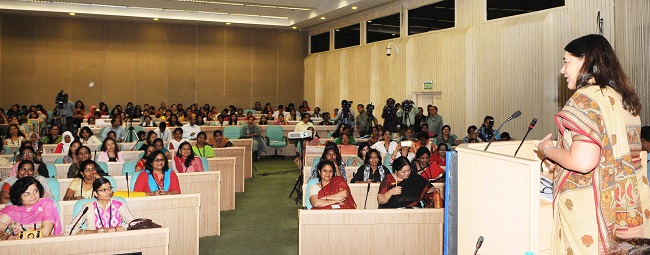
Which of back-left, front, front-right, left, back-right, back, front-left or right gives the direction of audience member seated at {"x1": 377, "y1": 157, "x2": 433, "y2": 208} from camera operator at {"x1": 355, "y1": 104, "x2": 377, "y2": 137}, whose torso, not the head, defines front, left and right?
front

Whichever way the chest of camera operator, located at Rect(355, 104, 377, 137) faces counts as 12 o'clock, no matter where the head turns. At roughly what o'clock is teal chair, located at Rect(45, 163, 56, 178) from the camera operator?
The teal chair is roughly at 1 o'clock from the camera operator.

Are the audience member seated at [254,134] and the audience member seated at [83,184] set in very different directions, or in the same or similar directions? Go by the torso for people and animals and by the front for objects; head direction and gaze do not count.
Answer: same or similar directions

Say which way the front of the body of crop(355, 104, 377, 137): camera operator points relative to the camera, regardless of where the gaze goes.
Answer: toward the camera

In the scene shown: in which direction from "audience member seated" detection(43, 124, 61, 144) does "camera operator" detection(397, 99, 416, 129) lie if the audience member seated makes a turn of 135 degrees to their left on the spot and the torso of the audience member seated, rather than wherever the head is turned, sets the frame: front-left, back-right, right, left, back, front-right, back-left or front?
right

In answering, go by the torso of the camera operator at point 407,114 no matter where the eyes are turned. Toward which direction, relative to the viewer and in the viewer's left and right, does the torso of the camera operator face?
facing the viewer

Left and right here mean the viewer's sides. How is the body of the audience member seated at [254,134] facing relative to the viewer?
facing the viewer and to the right of the viewer

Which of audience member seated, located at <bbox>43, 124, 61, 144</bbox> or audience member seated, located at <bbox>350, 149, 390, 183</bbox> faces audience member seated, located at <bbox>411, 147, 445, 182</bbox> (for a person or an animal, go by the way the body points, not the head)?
audience member seated, located at <bbox>43, 124, 61, 144</bbox>

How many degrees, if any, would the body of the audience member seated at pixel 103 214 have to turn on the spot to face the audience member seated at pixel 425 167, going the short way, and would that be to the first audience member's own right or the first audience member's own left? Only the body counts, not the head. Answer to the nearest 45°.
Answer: approximately 45° to the first audience member's own left

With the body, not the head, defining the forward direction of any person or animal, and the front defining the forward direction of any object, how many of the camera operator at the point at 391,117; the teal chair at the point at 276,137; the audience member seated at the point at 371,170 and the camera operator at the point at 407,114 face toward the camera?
4

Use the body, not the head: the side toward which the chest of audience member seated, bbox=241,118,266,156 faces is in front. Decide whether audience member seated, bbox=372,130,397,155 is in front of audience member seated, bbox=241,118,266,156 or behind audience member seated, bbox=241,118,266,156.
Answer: in front

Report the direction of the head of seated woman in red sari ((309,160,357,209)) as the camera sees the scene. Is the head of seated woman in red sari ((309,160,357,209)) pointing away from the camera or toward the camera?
toward the camera

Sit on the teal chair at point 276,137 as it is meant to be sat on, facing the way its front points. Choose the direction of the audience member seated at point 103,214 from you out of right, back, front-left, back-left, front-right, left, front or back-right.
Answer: front

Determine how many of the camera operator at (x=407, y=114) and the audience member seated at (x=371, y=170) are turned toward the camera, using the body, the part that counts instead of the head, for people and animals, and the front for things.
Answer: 2

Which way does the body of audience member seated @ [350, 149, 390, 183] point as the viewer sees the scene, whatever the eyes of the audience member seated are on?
toward the camera

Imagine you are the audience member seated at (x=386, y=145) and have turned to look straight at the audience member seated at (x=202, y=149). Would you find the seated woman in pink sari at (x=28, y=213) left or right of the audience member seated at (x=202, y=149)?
left

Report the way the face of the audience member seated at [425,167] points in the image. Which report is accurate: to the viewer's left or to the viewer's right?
to the viewer's right

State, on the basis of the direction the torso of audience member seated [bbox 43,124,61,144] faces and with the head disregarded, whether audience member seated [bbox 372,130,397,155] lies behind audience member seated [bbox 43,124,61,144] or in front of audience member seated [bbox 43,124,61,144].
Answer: in front
